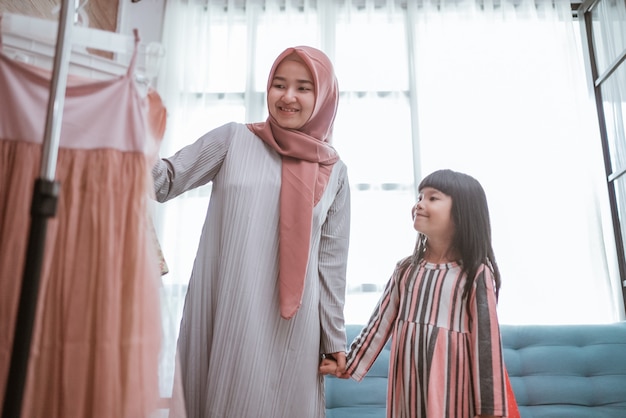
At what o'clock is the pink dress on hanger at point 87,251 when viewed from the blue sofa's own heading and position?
The pink dress on hanger is roughly at 1 o'clock from the blue sofa.

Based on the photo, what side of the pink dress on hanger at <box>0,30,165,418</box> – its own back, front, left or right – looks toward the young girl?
left

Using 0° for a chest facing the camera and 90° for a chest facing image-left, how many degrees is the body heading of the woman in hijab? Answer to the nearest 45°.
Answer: approximately 0°

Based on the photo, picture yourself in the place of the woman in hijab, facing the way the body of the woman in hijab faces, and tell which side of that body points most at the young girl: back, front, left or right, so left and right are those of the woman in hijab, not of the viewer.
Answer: left

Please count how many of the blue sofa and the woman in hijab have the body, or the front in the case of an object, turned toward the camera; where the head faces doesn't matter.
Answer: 2
